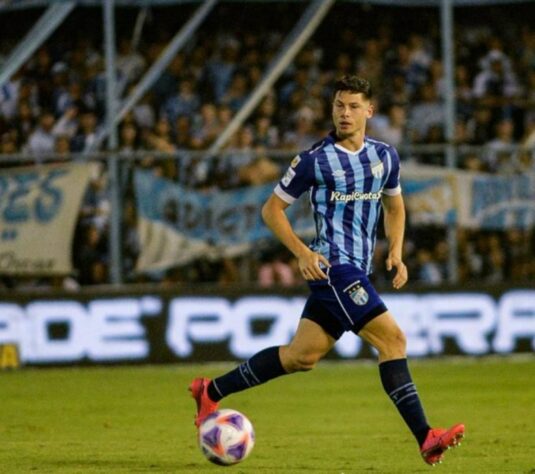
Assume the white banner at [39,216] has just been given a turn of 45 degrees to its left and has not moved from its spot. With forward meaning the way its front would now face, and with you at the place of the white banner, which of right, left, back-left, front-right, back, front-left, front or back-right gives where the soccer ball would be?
front-right

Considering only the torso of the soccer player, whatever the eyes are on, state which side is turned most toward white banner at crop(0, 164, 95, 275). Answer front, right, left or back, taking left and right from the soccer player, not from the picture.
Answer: back

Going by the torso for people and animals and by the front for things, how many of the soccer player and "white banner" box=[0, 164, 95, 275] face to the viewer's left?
0

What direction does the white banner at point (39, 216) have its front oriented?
toward the camera

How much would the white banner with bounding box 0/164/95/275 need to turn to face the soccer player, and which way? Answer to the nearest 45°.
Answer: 0° — it already faces them
